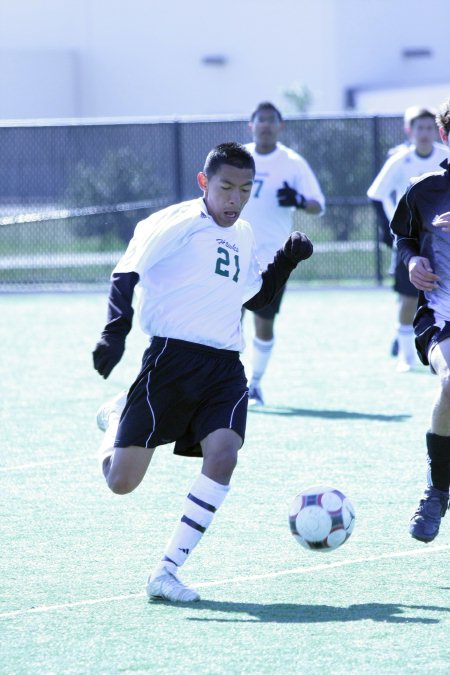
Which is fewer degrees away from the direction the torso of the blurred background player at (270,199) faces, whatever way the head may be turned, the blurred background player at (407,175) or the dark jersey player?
the dark jersey player

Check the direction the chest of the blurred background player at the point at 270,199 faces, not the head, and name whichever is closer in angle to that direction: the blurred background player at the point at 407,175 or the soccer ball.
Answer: the soccer ball

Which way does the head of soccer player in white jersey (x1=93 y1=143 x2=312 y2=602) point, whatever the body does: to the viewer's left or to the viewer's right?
to the viewer's right

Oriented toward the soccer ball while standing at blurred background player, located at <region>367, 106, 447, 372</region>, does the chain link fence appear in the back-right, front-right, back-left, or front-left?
back-right

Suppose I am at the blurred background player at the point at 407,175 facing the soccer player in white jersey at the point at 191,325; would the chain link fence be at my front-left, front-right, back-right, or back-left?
back-right

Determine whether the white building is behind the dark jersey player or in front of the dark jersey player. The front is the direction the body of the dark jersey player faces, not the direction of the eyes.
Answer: behind

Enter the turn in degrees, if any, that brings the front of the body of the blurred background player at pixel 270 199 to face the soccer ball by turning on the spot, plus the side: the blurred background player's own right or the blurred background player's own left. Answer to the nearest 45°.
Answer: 0° — they already face it
